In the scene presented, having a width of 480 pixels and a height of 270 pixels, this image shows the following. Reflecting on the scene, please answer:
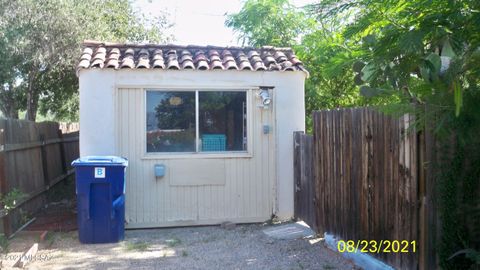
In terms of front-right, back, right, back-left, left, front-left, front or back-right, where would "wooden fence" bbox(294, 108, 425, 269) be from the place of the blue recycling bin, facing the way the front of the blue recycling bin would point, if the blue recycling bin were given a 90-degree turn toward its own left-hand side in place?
front-right

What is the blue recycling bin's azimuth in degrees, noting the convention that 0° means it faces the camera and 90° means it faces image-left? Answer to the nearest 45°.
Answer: approximately 0°

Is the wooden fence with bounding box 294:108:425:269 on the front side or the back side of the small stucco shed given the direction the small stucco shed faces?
on the front side

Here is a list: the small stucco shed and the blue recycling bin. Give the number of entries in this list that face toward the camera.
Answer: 2

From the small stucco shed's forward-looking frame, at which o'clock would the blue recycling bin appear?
The blue recycling bin is roughly at 2 o'clock from the small stucco shed.

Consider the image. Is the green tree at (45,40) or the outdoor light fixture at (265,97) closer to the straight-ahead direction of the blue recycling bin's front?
the outdoor light fixture

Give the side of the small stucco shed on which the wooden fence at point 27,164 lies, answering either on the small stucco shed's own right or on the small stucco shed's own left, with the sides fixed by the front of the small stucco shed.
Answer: on the small stucco shed's own right

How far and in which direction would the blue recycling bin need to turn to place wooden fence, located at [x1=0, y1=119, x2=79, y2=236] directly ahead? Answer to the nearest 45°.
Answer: approximately 135° to its right
